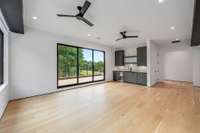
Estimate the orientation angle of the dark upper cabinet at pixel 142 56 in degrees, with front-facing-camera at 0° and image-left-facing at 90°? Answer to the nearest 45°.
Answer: approximately 45°

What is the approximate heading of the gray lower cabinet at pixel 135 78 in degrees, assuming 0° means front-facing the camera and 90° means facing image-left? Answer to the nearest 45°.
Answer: approximately 45°

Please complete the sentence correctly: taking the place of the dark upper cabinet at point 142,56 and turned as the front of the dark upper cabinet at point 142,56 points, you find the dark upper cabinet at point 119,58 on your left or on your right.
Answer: on your right

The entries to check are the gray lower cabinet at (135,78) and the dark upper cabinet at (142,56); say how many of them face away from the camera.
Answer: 0
